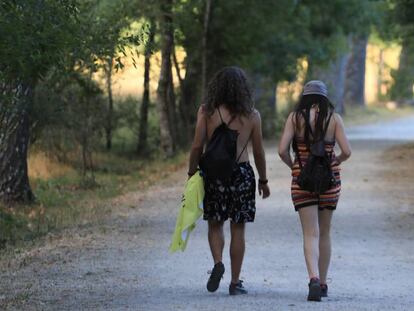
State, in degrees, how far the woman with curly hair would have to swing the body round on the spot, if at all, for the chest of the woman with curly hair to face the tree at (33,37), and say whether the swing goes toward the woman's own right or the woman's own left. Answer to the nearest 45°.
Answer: approximately 90° to the woman's own left

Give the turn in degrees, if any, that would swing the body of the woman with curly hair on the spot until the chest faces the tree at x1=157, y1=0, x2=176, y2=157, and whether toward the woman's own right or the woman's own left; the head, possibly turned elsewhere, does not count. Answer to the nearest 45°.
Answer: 0° — they already face it

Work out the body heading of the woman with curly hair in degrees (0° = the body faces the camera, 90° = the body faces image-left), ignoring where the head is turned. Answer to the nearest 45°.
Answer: approximately 180°

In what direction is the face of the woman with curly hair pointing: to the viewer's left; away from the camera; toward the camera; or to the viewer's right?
away from the camera
